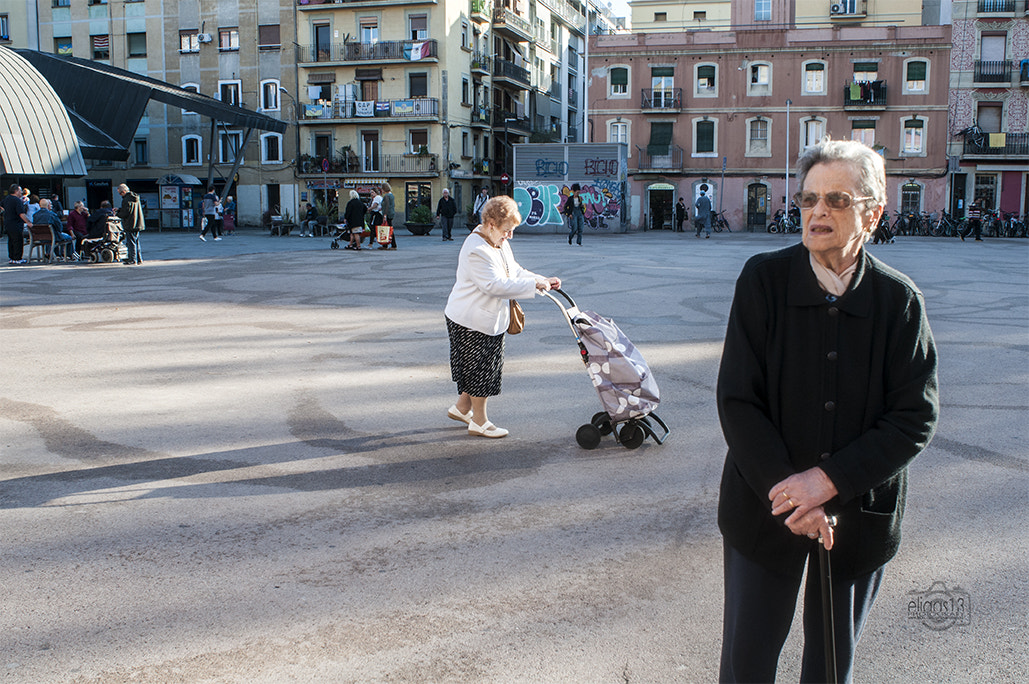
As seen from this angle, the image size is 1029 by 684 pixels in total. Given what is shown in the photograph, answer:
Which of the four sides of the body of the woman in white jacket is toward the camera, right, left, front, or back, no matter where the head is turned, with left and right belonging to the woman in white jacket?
right

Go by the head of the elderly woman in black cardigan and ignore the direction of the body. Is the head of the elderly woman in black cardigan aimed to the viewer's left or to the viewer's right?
to the viewer's left

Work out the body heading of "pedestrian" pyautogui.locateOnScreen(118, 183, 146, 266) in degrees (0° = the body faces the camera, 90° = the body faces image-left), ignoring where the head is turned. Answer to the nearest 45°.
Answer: approximately 90°

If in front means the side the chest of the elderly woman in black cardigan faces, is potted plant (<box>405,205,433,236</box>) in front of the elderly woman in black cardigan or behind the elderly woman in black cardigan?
behind

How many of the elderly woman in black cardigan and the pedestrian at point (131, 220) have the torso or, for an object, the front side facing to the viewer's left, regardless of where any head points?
1

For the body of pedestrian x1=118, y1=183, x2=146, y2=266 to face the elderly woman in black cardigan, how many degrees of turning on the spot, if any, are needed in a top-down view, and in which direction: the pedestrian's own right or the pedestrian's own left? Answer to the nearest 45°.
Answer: approximately 90° to the pedestrian's own left

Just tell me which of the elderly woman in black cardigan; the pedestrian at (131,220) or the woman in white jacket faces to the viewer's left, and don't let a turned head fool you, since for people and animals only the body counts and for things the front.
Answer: the pedestrian

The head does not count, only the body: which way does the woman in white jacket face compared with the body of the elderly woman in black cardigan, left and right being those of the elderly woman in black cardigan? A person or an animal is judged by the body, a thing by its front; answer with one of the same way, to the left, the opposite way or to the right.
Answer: to the left

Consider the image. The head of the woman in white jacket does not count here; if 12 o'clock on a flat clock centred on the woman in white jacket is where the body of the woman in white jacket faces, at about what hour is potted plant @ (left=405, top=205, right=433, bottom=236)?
The potted plant is roughly at 9 o'clock from the woman in white jacket.

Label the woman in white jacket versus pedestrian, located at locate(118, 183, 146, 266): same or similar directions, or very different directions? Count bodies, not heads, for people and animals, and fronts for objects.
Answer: very different directions

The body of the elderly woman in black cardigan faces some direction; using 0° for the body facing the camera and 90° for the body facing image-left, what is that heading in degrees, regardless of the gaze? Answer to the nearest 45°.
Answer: approximately 0°

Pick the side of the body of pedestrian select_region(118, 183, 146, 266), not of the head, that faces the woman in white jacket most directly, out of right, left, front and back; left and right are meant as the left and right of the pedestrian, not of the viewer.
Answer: left
